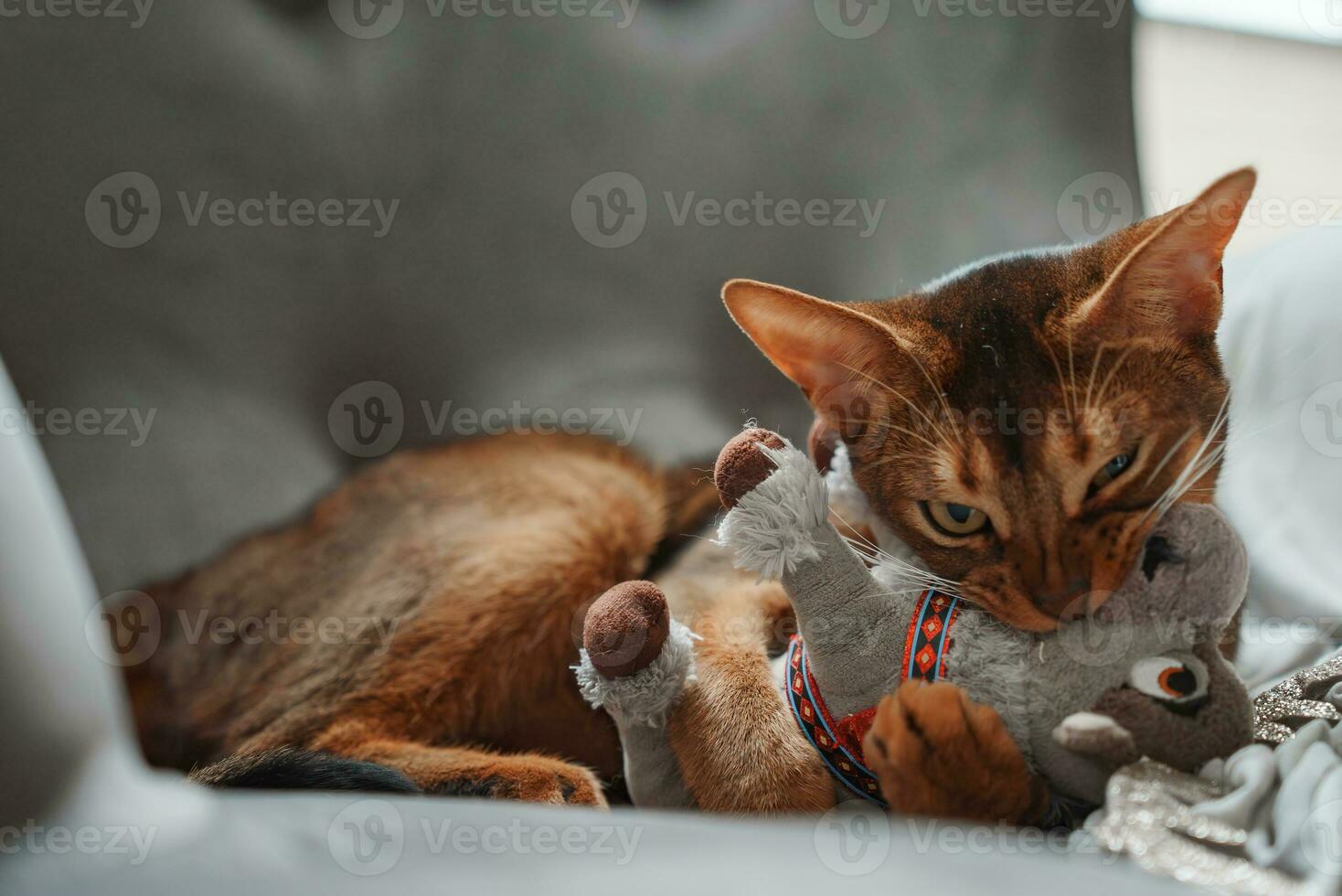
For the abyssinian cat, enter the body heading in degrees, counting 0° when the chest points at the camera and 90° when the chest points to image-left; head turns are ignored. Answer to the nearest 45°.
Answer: approximately 315°
